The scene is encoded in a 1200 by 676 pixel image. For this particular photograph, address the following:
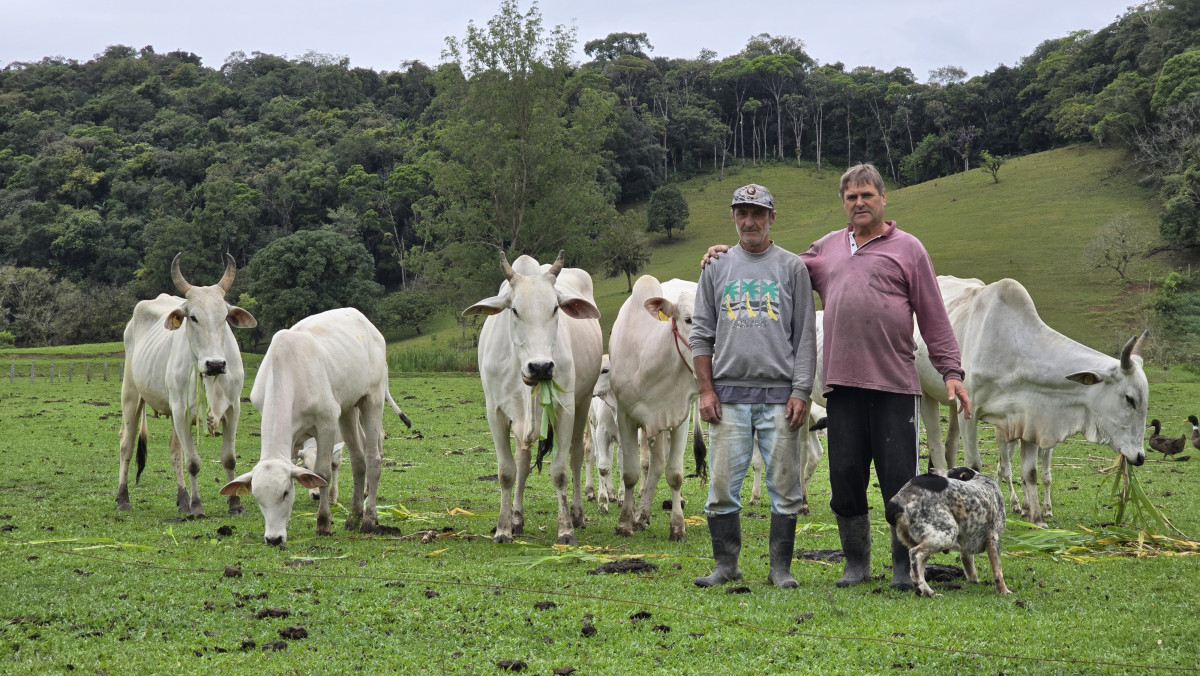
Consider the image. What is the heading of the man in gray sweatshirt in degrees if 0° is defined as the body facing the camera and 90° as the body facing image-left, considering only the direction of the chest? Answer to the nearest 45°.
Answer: approximately 0°

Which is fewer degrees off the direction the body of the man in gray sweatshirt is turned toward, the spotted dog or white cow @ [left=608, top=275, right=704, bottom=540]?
the spotted dog

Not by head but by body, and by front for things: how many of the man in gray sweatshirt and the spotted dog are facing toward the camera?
1

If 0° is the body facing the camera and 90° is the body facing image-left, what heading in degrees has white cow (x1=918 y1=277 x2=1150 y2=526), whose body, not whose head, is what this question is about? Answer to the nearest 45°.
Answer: approximately 315°

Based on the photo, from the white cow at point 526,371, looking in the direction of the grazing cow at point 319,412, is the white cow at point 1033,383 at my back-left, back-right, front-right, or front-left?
back-right
